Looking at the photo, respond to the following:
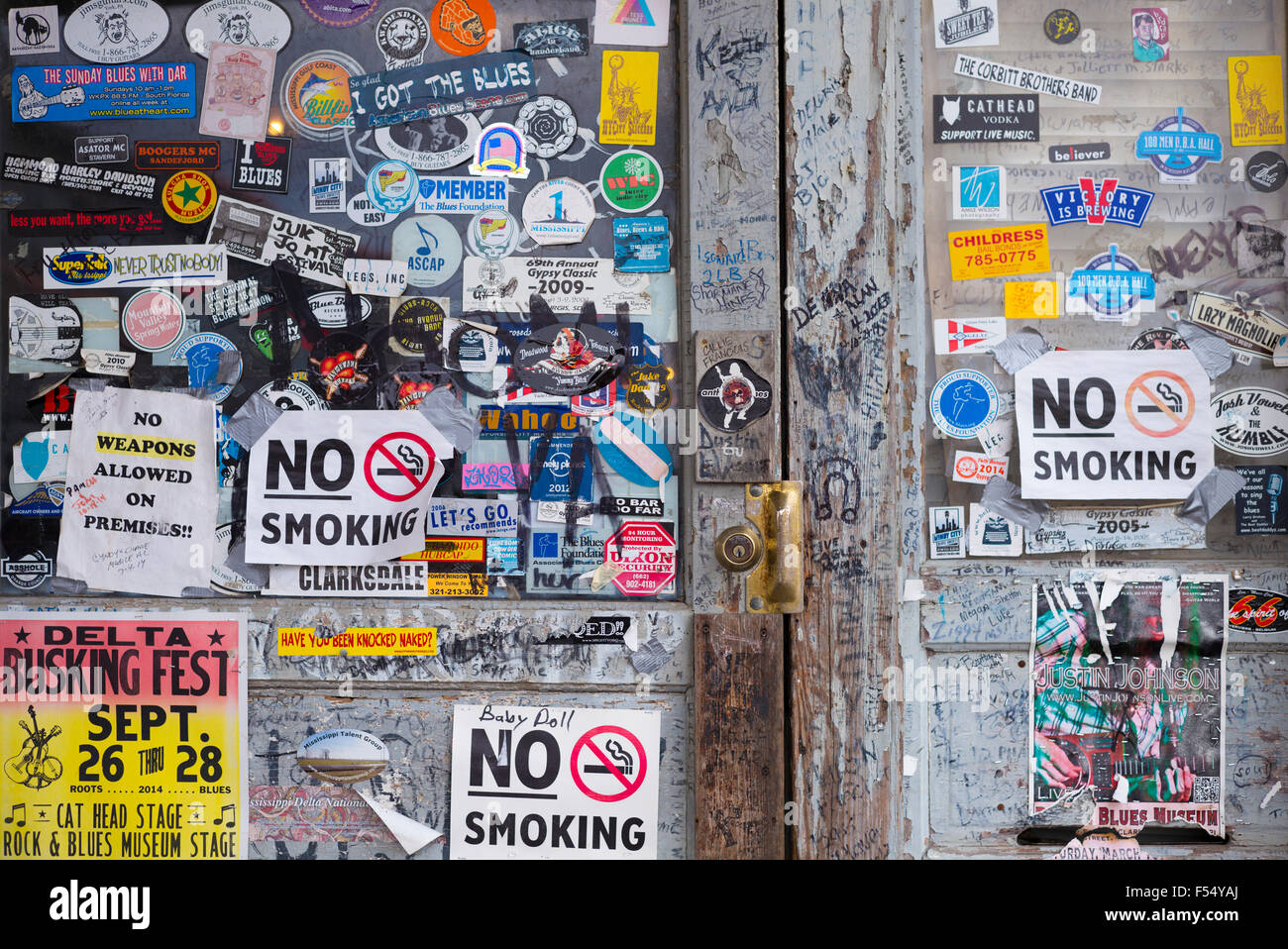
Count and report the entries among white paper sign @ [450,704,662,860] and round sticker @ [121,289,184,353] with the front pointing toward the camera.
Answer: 2

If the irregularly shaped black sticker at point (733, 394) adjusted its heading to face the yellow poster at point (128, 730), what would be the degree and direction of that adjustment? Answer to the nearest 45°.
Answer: approximately 90° to its right

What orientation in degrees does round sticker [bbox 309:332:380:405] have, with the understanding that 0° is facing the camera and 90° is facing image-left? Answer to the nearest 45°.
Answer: approximately 0°

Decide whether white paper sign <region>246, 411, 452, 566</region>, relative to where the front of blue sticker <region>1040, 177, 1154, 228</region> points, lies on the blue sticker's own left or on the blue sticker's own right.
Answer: on the blue sticker's own right
